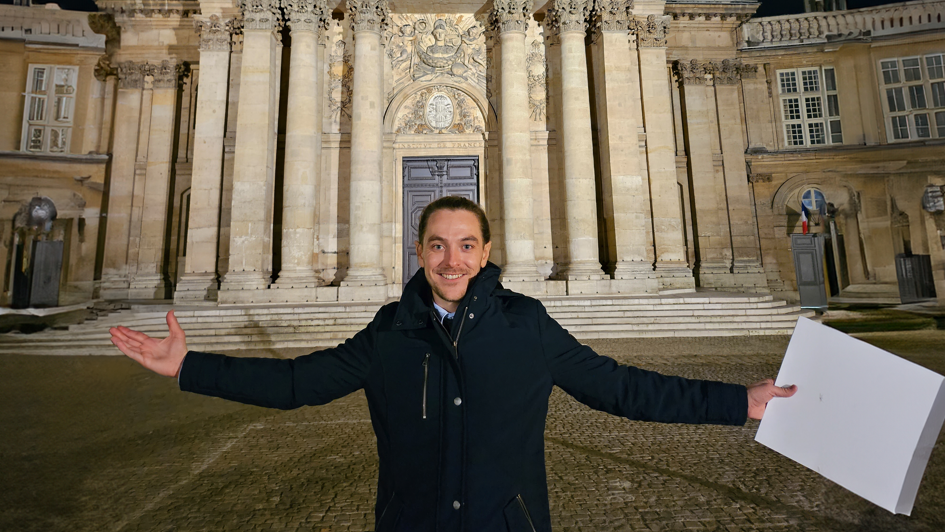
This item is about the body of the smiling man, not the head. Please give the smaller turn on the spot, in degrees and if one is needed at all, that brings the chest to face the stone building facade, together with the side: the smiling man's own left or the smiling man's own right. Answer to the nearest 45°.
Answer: approximately 180°

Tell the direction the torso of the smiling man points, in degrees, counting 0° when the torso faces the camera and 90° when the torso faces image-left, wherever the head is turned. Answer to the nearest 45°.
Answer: approximately 0°

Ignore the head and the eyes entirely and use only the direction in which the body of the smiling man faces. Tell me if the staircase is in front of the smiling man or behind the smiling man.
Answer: behind

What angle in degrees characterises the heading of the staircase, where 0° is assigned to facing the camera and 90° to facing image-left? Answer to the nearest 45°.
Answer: approximately 0°

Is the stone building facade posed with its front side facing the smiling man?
yes
